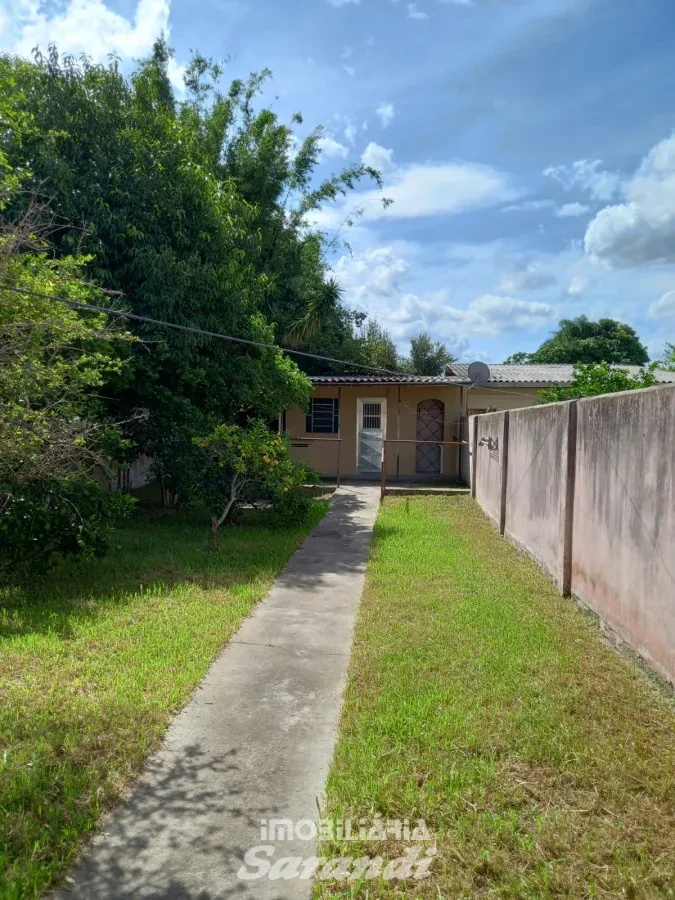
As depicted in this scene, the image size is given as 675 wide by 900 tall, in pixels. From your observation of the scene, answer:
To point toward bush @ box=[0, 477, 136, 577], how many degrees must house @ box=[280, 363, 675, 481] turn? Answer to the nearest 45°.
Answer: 0° — it already faces it

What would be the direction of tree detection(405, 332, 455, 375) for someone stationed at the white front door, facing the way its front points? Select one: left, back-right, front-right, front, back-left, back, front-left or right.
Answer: back

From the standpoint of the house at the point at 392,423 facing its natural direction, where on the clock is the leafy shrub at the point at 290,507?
The leafy shrub is roughly at 12 o'clock from the house.

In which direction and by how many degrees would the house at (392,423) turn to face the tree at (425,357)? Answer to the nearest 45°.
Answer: approximately 180°

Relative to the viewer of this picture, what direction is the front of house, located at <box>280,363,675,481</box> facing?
facing the viewer

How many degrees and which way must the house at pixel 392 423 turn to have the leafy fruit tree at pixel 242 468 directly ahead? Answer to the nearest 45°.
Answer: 0° — it already faces it

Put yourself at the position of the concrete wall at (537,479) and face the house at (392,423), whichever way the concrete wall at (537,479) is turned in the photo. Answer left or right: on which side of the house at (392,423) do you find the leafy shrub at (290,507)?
left

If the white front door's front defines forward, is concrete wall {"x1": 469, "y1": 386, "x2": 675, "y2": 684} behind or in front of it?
in front

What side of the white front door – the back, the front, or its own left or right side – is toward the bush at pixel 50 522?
front

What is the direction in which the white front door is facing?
toward the camera
